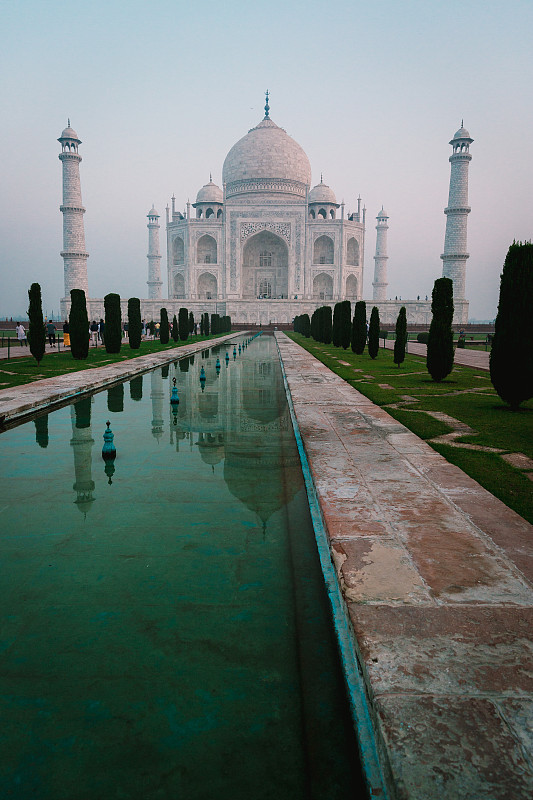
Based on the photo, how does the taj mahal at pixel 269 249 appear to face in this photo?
toward the camera

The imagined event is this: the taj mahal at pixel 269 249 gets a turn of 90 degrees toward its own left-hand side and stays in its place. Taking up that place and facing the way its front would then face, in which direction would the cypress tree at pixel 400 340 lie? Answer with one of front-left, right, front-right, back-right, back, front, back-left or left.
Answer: right

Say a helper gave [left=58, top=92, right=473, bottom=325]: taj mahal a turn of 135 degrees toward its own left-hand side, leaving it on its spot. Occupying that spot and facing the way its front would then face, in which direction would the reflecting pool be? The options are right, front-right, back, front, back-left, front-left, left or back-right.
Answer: back-right

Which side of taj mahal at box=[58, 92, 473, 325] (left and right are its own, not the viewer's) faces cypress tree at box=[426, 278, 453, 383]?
front

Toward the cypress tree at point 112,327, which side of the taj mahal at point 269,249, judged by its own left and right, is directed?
front

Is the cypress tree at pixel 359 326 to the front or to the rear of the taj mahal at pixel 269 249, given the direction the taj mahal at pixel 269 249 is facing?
to the front

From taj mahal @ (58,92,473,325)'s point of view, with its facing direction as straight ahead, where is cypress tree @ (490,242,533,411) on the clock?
The cypress tree is roughly at 12 o'clock from the taj mahal.

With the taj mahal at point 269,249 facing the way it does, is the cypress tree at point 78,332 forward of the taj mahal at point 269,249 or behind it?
forward

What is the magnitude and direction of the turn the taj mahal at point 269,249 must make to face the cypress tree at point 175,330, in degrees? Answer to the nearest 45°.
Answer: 0° — it already faces it

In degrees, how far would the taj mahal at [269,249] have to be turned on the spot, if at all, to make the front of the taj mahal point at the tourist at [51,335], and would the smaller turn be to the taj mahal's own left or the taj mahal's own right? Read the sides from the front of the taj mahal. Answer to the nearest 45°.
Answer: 0° — it already faces them
